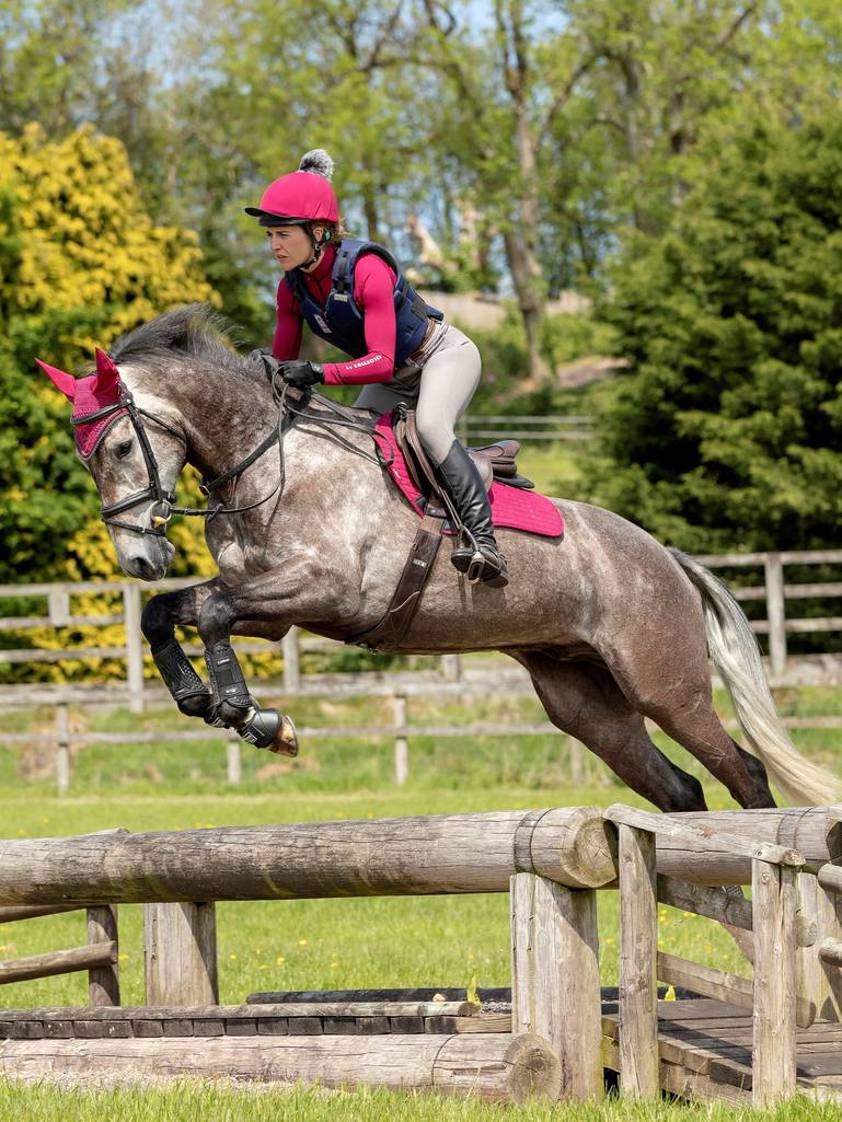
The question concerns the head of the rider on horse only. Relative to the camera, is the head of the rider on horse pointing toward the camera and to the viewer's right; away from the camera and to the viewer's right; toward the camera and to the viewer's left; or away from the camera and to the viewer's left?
toward the camera and to the viewer's left

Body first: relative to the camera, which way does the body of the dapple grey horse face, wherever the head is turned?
to the viewer's left

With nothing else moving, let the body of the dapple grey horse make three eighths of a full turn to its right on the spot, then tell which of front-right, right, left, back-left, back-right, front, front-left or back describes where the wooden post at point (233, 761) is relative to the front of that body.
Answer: front-left

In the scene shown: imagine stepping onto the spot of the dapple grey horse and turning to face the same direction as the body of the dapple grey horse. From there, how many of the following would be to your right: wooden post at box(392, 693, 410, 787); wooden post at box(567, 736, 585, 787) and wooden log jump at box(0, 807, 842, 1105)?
2

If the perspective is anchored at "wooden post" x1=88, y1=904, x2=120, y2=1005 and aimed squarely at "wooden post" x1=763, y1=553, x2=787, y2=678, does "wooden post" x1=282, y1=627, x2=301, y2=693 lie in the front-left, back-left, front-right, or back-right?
front-left

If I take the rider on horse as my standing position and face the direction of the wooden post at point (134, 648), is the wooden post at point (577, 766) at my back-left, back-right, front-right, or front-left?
front-right

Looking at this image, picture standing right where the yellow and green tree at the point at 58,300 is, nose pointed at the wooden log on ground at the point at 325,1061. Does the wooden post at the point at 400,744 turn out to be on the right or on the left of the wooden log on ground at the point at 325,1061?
left

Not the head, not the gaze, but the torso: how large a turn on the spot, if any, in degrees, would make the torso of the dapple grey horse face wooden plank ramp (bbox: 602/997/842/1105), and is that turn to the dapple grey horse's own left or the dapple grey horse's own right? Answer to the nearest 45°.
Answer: approximately 135° to the dapple grey horse's own left
